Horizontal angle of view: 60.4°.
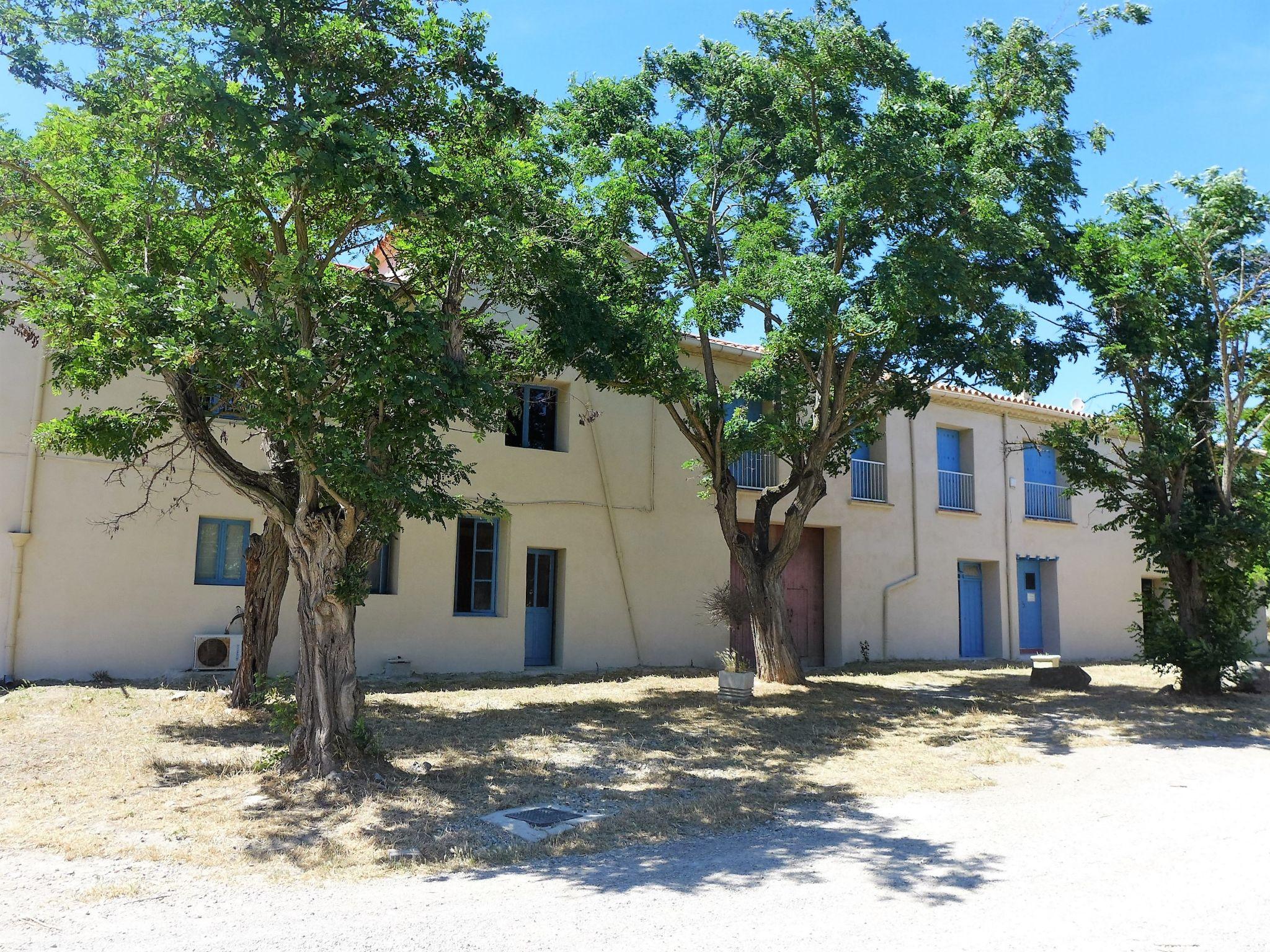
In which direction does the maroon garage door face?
toward the camera

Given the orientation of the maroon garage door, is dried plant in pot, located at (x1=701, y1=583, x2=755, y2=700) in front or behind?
in front

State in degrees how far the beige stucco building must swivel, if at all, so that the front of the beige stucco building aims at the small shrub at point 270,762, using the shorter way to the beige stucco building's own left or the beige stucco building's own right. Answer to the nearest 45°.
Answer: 0° — it already faces it

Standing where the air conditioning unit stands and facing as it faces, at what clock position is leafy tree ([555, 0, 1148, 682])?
The leafy tree is roughly at 10 o'clock from the air conditioning unit.

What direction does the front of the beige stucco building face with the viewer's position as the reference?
facing the viewer

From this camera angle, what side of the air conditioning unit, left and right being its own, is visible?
front

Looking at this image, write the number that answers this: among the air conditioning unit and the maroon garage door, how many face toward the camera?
2

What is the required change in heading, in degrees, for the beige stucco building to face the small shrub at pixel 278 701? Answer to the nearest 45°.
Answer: approximately 45° to its right

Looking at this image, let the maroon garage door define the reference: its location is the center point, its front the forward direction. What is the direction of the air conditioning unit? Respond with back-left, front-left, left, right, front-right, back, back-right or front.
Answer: front-right

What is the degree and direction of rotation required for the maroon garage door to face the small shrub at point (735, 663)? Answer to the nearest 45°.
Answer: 0° — it already faces it

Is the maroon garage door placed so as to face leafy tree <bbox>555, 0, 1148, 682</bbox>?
yes

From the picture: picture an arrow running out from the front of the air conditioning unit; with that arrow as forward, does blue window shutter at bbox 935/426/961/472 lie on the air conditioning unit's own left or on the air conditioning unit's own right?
on the air conditioning unit's own left
